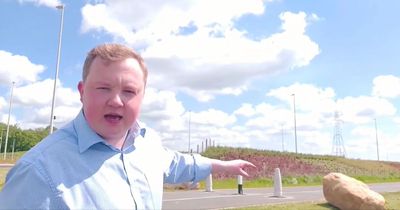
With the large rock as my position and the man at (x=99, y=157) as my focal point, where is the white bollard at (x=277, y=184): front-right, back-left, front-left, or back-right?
back-right

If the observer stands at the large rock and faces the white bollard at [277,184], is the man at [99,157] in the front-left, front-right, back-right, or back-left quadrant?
back-left

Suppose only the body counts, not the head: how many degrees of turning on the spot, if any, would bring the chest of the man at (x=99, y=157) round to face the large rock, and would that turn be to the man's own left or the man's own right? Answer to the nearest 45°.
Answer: approximately 90° to the man's own left

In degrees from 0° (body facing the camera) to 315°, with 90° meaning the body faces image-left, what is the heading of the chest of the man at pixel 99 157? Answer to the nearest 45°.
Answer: approximately 315°
